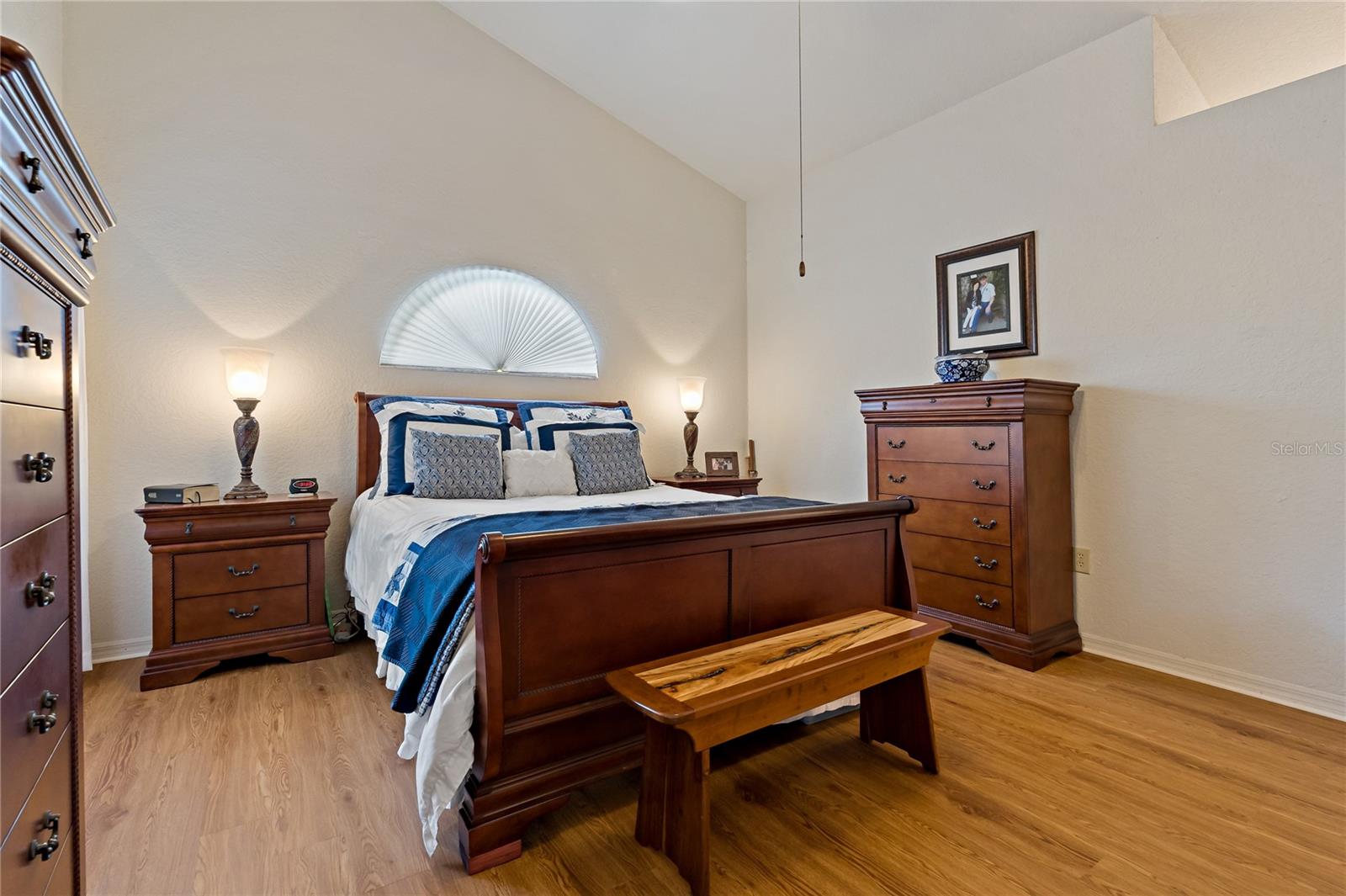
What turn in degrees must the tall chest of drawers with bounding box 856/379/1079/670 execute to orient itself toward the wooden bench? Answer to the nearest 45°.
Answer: approximately 45° to its left

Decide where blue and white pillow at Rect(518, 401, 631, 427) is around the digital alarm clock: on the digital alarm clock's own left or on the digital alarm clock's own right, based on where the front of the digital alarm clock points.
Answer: on the digital alarm clock's own left

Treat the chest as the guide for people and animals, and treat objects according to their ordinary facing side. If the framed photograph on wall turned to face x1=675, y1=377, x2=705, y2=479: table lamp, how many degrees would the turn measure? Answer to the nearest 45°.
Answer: approximately 45° to its right

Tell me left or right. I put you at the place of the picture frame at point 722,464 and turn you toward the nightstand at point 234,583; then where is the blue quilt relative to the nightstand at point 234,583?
left

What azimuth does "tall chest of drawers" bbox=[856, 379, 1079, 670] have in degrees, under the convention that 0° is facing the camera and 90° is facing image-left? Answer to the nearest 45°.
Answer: approximately 45°

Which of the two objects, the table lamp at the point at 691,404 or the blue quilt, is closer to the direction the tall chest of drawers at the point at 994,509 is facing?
the blue quilt
